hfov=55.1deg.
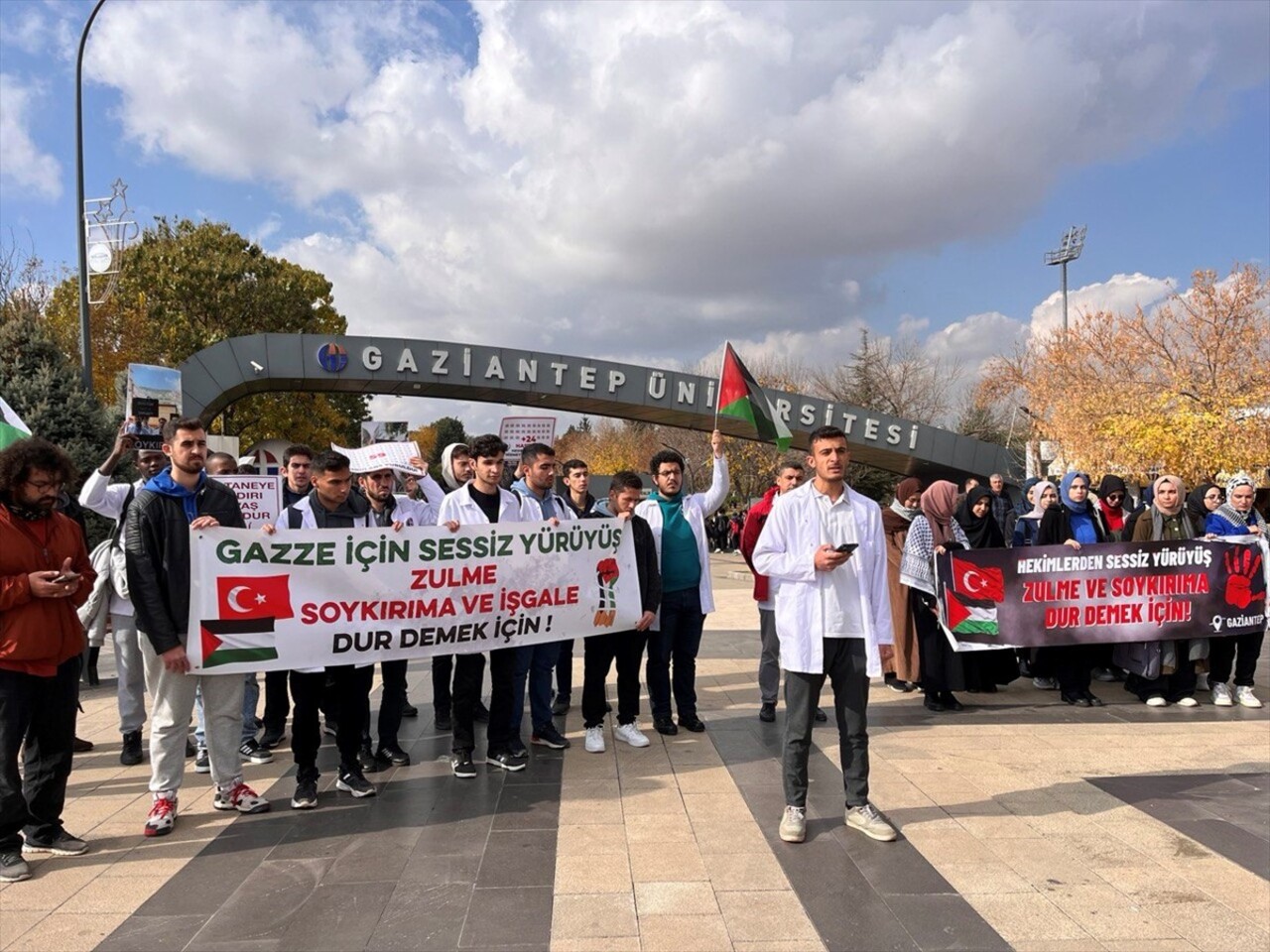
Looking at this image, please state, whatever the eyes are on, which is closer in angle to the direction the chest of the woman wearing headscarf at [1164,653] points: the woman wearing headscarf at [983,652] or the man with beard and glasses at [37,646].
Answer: the man with beard and glasses

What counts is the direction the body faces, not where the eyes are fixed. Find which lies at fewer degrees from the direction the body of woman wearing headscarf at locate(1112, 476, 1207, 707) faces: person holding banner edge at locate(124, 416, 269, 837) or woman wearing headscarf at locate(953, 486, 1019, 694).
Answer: the person holding banner edge

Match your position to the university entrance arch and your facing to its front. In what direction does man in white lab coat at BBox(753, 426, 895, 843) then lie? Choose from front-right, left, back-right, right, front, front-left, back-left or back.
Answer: front-right

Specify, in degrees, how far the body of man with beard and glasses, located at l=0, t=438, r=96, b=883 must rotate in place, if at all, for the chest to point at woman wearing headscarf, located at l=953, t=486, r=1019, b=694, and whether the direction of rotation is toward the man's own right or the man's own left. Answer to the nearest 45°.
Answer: approximately 45° to the man's own left

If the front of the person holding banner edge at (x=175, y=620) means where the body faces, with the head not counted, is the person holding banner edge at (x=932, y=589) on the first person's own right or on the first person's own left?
on the first person's own left
